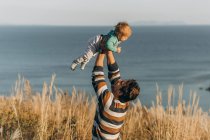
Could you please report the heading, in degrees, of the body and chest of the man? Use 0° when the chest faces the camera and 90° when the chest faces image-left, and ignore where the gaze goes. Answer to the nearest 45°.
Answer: approximately 135°
